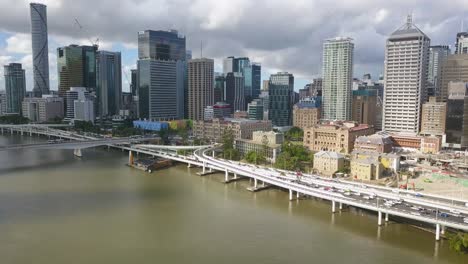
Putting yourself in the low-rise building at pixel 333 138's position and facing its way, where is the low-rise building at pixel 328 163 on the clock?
the low-rise building at pixel 328 163 is roughly at 12 o'clock from the low-rise building at pixel 333 138.

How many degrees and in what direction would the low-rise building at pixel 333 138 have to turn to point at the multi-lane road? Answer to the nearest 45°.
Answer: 0° — it already faces it

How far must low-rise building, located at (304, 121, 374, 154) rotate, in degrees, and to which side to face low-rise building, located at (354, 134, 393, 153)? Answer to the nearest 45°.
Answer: approximately 45° to its left

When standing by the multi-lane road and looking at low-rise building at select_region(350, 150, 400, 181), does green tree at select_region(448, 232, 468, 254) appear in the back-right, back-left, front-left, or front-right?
back-right

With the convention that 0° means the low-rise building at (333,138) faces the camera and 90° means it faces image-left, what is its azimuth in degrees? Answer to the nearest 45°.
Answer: approximately 0°

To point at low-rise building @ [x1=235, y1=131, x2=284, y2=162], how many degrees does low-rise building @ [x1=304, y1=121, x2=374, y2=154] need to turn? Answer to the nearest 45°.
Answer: approximately 45° to its right

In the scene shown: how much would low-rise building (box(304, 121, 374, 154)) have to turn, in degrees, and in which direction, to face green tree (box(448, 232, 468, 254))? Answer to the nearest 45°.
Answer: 0° — it already faces it

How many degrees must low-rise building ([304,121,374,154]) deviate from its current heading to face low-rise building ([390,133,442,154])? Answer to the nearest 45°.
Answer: approximately 90° to its left

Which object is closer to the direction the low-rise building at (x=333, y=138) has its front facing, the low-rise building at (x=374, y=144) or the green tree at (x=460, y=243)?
the green tree
